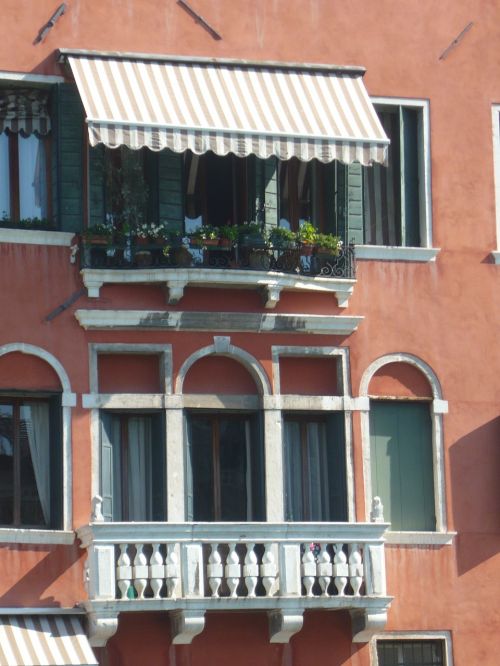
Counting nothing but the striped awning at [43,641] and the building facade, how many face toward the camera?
2

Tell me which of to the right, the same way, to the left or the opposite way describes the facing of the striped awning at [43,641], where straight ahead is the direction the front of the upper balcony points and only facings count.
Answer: the same way

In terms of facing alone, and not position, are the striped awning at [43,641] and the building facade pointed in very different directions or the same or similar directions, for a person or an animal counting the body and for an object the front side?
same or similar directions

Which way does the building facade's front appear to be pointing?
toward the camera

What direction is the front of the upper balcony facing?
toward the camera
